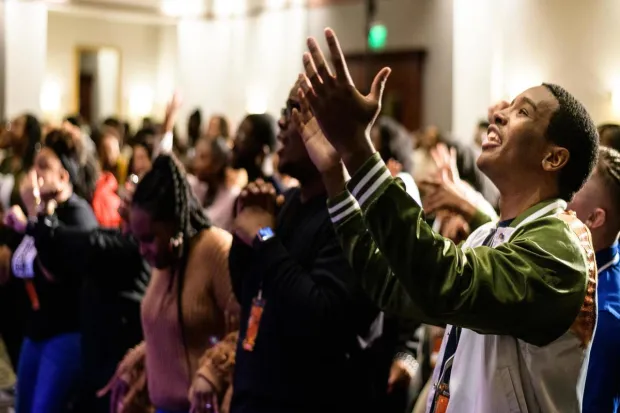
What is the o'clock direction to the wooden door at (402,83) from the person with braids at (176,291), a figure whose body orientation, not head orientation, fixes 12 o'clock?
The wooden door is roughly at 5 o'clock from the person with braids.

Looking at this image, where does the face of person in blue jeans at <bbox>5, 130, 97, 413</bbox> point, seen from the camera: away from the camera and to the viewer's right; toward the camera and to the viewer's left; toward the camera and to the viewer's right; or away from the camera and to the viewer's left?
toward the camera and to the viewer's left

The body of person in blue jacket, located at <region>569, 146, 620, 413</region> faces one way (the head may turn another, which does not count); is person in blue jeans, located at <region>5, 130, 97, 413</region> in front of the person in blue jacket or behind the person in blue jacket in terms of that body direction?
in front

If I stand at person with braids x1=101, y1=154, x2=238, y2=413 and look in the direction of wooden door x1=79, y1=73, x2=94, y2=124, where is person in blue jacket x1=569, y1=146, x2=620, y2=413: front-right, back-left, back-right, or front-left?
back-right

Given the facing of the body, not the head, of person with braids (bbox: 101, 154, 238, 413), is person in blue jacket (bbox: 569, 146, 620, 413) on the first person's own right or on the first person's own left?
on the first person's own left

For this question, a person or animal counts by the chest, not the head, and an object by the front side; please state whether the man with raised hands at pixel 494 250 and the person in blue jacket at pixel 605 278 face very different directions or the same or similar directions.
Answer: same or similar directions

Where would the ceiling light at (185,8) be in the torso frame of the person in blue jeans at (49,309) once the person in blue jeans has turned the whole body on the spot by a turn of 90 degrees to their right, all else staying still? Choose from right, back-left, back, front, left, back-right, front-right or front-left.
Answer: front-right

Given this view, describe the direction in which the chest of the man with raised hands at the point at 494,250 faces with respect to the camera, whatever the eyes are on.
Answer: to the viewer's left

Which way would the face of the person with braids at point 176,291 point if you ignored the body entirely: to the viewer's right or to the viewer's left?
to the viewer's left

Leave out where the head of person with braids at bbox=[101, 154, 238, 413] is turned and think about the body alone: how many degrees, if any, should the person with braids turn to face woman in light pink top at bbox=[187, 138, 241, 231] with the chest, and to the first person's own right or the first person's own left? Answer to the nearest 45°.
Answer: approximately 135° to the first person's own right

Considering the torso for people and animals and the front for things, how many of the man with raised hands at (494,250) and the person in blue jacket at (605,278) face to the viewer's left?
2

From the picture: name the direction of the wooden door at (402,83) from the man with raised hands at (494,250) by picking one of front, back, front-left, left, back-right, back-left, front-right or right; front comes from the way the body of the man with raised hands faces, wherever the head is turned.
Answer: right

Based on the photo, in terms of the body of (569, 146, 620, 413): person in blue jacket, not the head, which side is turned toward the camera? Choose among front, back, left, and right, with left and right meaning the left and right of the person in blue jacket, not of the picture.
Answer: left
